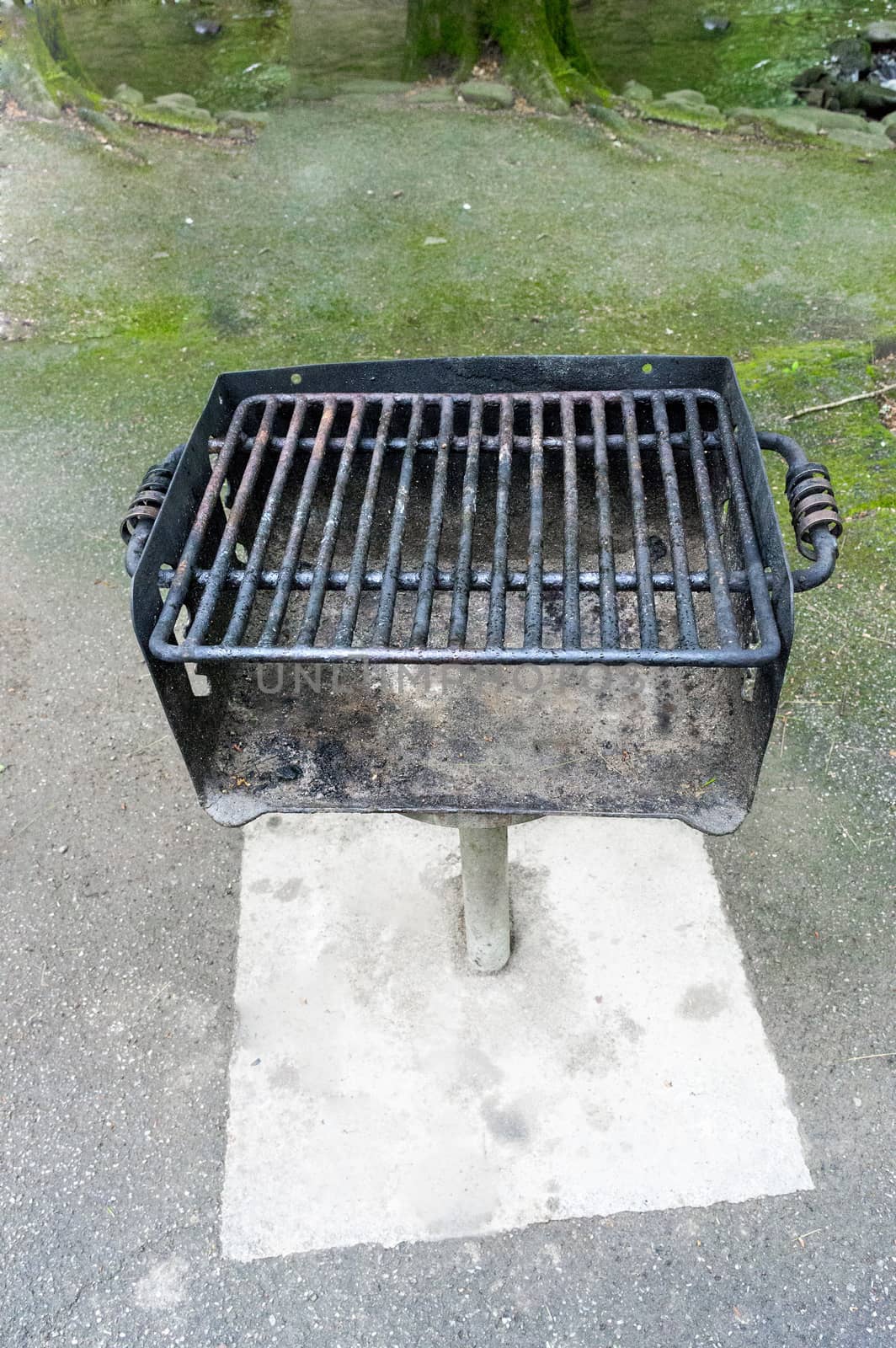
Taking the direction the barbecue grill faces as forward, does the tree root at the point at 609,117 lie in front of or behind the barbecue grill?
behind

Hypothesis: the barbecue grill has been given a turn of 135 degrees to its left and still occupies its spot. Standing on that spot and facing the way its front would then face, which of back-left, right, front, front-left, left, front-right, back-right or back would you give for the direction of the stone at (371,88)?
front-left

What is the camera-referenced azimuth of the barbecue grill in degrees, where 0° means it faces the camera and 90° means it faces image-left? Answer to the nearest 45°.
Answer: approximately 0°

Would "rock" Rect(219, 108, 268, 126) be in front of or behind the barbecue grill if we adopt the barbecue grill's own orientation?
behind

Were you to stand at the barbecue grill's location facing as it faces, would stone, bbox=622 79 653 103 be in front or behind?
behind

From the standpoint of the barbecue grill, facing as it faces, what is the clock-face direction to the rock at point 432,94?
The rock is roughly at 6 o'clock from the barbecue grill.

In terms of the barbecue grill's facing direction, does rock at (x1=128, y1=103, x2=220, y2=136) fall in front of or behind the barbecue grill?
behind
